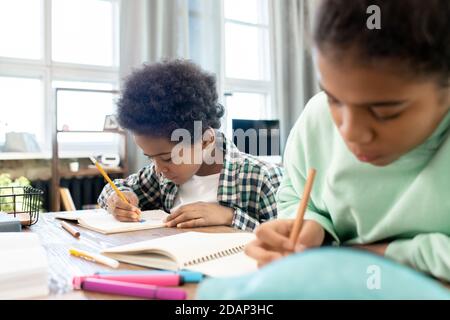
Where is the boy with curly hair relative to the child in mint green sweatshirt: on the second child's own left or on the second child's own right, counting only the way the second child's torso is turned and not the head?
on the second child's own right

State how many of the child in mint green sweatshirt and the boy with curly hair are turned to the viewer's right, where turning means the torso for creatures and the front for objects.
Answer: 0

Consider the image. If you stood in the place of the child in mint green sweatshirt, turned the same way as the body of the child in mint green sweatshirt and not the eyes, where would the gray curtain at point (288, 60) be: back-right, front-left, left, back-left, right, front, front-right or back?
back-right

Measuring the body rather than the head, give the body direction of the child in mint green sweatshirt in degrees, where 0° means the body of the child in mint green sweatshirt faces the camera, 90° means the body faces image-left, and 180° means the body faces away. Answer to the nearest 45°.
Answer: approximately 45°
